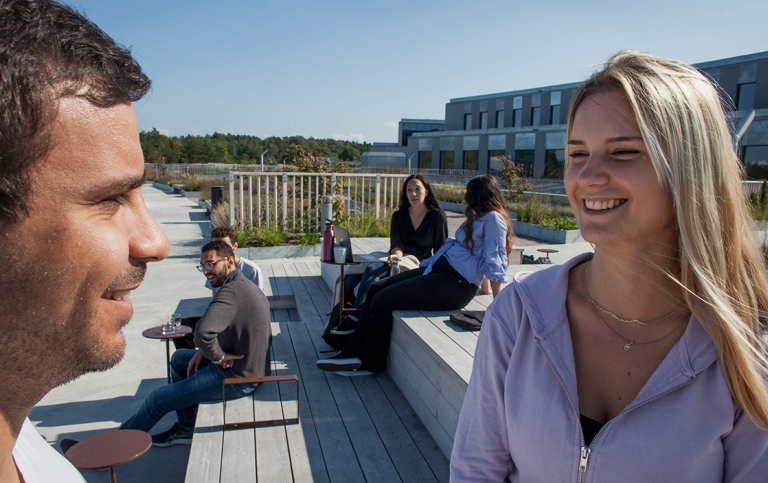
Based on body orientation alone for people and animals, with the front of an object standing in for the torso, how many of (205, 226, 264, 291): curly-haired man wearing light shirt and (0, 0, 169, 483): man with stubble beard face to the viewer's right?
1

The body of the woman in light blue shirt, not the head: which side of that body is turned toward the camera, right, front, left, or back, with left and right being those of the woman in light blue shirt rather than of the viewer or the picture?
left

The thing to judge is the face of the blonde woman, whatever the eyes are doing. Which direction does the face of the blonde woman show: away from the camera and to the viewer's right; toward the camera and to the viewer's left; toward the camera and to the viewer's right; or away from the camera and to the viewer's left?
toward the camera and to the viewer's left

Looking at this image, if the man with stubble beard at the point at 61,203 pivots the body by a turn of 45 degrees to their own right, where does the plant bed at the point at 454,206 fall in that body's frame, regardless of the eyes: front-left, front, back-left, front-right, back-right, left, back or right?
left

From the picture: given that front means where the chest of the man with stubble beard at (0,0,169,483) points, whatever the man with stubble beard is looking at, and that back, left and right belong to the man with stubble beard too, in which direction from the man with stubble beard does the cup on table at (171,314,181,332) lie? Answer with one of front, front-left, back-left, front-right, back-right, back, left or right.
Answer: left

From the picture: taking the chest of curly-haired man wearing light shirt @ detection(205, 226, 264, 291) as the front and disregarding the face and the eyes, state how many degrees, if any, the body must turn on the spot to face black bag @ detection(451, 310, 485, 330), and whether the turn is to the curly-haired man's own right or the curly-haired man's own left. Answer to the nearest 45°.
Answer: approximately 90° to the curly-haired man's own left

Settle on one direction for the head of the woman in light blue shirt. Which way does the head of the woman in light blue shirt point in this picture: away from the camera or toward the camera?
away from the camera

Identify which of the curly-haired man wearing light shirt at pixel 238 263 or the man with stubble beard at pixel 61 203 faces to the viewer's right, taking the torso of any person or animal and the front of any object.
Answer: the man with stubble beard

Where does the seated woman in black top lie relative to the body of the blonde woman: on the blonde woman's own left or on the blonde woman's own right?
on the blonde woman's own right

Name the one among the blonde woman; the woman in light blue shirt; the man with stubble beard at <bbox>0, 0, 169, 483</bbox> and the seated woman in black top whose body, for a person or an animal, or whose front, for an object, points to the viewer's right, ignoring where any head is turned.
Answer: the man with stubble beard

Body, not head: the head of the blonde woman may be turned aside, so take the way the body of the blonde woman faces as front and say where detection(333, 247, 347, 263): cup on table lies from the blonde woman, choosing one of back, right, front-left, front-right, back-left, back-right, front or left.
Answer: right

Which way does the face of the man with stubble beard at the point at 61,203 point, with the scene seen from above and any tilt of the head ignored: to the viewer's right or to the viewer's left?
to the viewer's right
